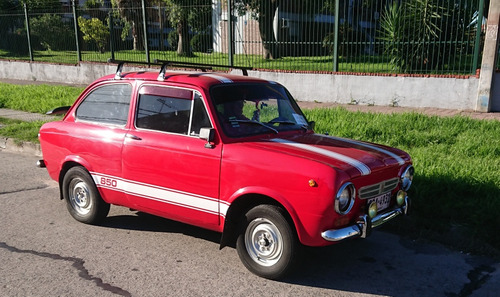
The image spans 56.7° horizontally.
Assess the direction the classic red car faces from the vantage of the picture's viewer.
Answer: facing the viewer and to the right of the viewer

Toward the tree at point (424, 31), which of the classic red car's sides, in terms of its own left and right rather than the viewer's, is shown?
left

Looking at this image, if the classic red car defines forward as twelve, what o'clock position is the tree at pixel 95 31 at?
The tree is roughly at 7 o'clock from the classic red car.

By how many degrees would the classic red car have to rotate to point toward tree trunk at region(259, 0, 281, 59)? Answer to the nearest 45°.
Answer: approximately 135° to its left

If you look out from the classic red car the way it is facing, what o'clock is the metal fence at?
The metal fence is roughly at 8 o'clock from the classic red car.

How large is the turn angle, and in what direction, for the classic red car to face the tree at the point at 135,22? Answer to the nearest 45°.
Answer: approximately 135° to its left

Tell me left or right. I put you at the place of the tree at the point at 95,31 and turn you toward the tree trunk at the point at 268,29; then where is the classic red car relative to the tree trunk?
right

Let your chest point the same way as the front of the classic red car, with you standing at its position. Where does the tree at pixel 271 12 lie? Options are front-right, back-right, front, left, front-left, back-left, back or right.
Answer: back-left

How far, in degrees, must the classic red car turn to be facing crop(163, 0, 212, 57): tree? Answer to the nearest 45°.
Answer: approximately 135° to its left
